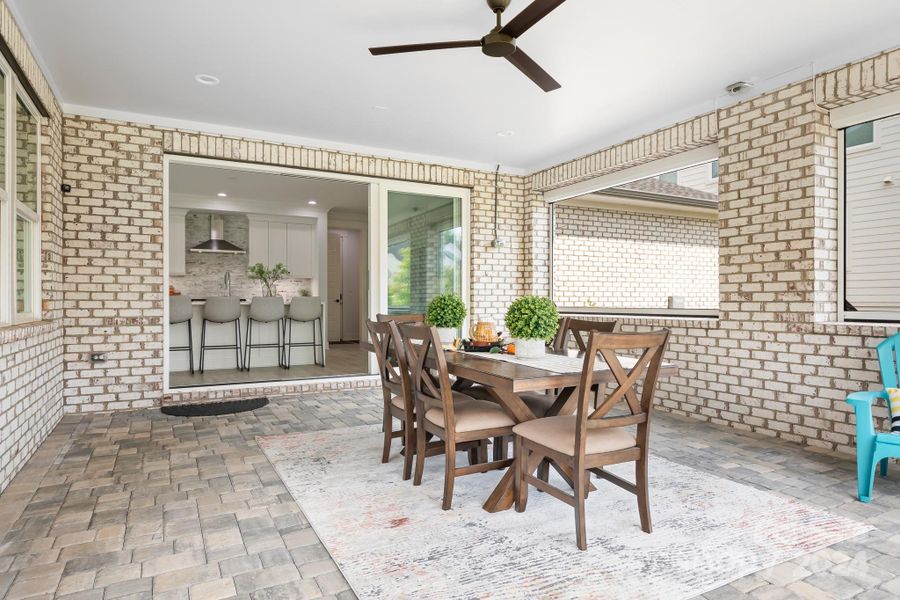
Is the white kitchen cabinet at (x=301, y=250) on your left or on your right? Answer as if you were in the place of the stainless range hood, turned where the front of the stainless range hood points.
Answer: on your left

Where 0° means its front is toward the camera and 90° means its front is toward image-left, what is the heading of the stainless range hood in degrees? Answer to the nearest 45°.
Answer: approximately 0°

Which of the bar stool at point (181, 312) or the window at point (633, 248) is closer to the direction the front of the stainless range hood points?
the bar stool

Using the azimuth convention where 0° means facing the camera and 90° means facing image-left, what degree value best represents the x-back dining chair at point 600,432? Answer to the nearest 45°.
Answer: approximately 135°

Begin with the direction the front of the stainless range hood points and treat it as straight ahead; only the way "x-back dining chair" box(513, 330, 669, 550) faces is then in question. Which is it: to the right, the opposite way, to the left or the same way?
the opposite way

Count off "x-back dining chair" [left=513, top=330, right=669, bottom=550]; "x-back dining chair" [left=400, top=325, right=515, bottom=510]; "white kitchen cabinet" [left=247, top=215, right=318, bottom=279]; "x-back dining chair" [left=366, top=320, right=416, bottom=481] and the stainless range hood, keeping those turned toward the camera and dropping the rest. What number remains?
2

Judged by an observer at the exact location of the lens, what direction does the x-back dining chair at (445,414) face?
facing away from the viewer and to the right of the viewer

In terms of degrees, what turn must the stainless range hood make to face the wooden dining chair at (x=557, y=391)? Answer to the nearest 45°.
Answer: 0° — it already faces it
